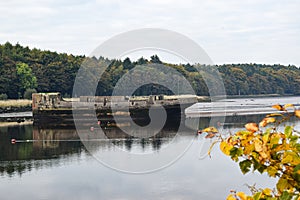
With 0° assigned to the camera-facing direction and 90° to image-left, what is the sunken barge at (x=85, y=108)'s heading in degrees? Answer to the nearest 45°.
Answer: approximately 270°
